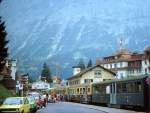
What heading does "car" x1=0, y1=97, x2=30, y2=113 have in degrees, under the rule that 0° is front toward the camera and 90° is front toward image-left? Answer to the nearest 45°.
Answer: approximately 45°
